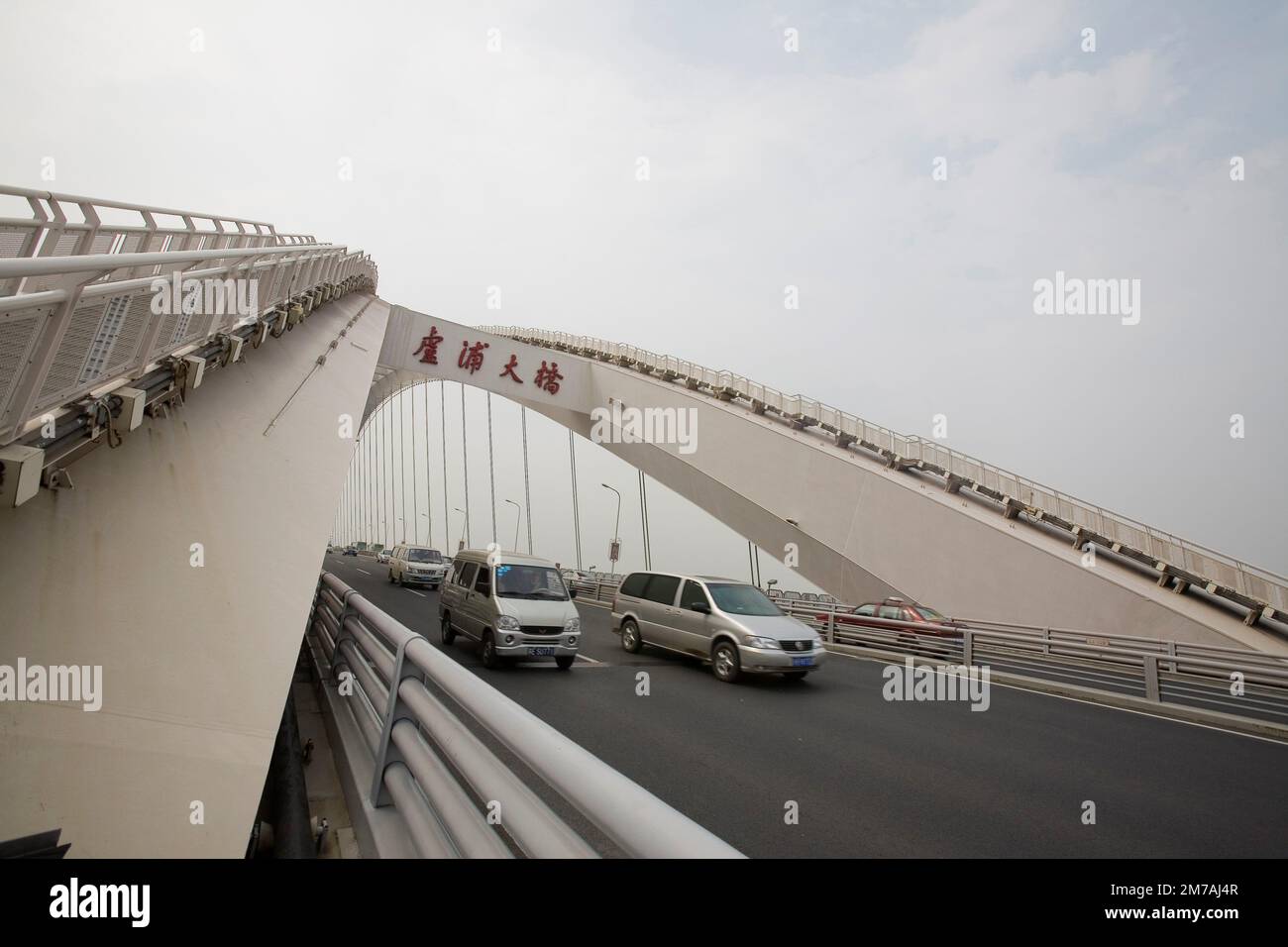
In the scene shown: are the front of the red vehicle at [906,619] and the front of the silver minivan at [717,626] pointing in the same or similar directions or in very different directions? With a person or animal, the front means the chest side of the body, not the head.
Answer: very different directions

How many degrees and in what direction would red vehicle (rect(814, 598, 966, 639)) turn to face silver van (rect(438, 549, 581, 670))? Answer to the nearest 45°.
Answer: approximately 90° to its left

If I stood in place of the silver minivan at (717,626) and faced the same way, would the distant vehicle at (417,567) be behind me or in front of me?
behind

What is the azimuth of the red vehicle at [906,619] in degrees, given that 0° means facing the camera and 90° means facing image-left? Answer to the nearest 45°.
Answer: approximately 135°

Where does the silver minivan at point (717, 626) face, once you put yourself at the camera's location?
facing the viewer and to the right of the viewer

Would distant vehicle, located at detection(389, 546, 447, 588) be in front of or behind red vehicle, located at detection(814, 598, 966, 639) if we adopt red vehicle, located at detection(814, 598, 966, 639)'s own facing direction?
in front
